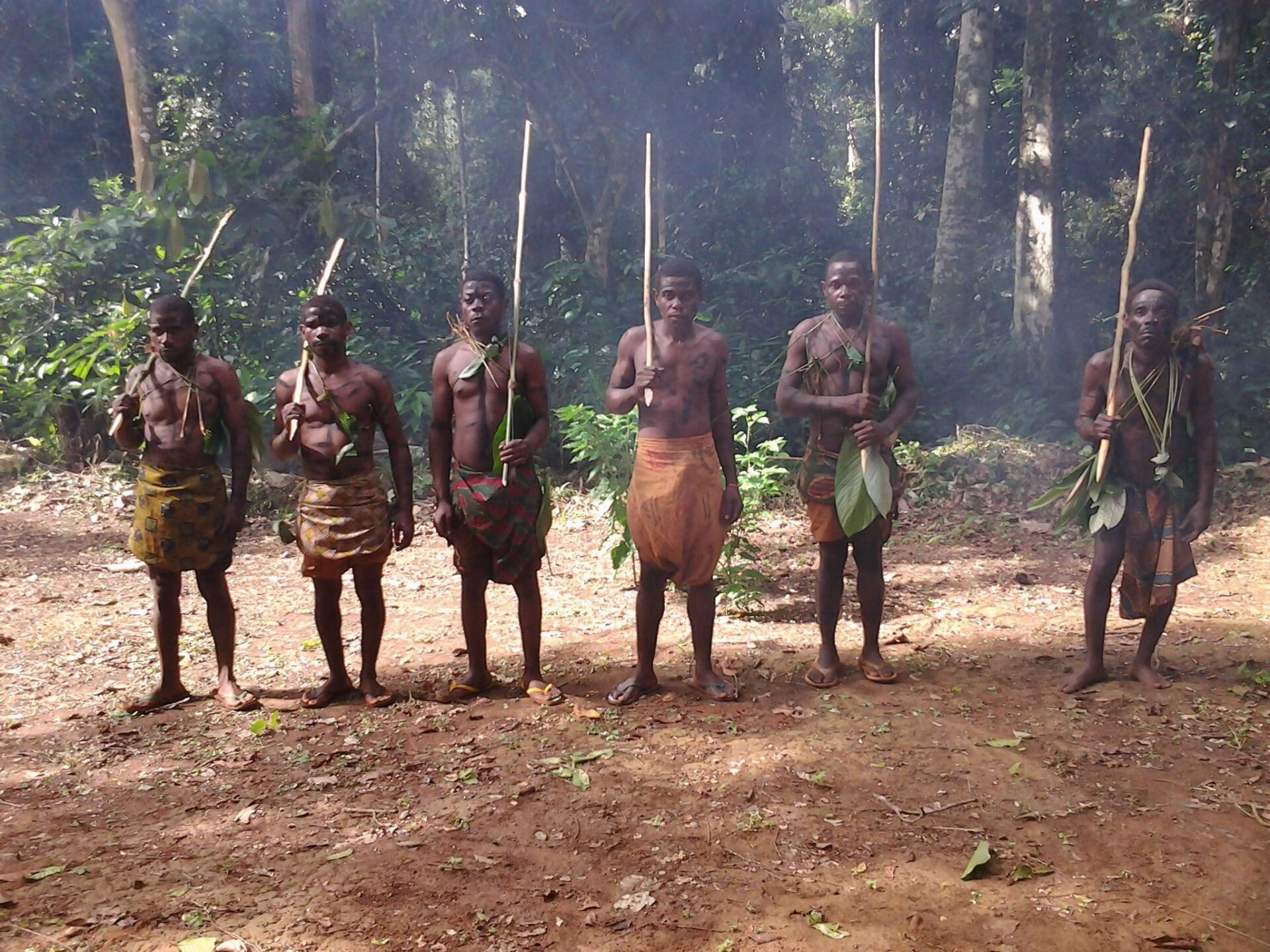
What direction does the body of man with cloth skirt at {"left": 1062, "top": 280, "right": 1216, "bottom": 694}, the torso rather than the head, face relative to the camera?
toward the camera

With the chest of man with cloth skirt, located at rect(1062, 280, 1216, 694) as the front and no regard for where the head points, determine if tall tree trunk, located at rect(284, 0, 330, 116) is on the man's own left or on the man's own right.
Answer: on the man's own right

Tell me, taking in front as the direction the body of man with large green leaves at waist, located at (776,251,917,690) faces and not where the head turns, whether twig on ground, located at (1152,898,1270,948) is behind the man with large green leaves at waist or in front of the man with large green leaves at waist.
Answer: in front

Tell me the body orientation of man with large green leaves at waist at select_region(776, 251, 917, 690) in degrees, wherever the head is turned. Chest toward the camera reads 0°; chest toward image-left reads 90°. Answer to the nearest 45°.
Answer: approximately 0°

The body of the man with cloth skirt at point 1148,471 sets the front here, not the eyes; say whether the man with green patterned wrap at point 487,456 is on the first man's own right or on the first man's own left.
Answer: on the first man's own right

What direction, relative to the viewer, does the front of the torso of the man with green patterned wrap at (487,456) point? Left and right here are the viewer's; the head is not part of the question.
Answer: facing the viewer

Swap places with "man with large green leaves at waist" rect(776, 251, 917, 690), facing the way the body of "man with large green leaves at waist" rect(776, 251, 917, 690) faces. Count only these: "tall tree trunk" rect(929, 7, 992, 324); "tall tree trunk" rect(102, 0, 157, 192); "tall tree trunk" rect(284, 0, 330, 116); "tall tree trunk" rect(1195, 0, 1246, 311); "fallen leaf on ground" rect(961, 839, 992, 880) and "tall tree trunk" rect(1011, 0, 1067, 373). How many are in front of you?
1

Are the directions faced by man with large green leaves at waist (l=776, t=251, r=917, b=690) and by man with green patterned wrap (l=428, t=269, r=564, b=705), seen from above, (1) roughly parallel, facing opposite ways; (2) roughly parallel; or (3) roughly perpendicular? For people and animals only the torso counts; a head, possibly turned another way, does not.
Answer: roughly parallel

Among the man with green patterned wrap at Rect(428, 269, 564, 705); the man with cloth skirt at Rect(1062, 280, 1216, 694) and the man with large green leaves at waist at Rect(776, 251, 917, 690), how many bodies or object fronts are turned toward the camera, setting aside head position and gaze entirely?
3

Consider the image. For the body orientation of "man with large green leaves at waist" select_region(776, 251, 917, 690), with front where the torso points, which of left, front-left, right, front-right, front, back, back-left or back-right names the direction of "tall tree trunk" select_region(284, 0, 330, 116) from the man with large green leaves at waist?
back-right

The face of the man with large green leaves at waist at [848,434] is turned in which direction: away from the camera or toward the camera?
toward the camera

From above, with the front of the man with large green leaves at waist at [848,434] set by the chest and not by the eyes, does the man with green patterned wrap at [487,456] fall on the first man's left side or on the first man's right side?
on the first man's right side

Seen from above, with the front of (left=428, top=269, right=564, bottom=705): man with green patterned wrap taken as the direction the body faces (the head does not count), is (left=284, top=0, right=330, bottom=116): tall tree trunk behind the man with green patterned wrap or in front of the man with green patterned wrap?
behind

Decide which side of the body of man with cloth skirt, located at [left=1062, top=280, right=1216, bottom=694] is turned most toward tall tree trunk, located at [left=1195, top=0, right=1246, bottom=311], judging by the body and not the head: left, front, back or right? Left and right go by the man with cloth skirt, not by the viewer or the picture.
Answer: back

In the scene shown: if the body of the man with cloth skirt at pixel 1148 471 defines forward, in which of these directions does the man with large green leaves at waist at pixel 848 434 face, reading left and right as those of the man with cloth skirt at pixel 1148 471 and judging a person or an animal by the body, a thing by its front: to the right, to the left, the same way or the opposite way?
the same way
